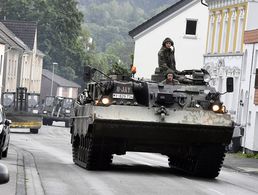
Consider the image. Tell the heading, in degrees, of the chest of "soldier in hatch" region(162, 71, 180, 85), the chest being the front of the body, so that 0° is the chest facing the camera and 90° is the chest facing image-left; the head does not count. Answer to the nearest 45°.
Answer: approximately 0°

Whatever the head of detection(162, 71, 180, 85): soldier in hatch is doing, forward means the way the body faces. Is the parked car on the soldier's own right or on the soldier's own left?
on the soldier's own right
